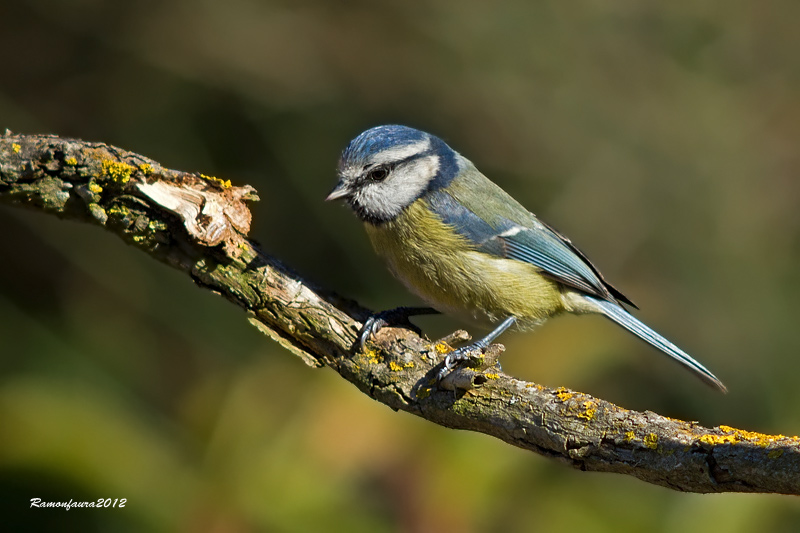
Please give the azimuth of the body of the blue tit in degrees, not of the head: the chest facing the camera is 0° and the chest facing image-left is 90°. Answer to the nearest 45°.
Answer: approximately 90°
